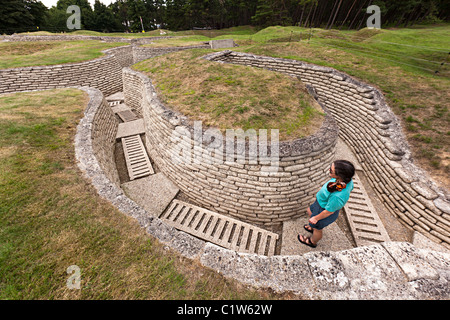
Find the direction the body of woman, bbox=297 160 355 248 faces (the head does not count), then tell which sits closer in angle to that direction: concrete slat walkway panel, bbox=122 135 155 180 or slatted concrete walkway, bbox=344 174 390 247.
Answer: the concrete slat walkway panel

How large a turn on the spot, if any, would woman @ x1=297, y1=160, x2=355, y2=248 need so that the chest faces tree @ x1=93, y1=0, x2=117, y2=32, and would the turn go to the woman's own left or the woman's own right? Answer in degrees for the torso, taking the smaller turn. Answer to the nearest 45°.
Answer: approximately 45° to the woman's own right

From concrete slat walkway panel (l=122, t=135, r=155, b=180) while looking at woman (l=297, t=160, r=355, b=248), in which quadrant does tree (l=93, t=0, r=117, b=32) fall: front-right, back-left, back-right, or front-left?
back-left

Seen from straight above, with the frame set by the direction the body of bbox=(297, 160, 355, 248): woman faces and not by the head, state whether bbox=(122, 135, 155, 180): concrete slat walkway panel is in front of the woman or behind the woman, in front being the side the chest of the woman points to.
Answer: in front

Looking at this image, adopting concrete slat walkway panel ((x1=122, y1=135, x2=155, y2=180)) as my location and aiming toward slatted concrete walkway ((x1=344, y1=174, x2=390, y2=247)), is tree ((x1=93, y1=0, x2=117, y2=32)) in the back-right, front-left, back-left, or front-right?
back-left

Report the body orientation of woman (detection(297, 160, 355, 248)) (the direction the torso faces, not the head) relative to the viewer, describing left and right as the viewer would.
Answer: facing to the left of the viewer
